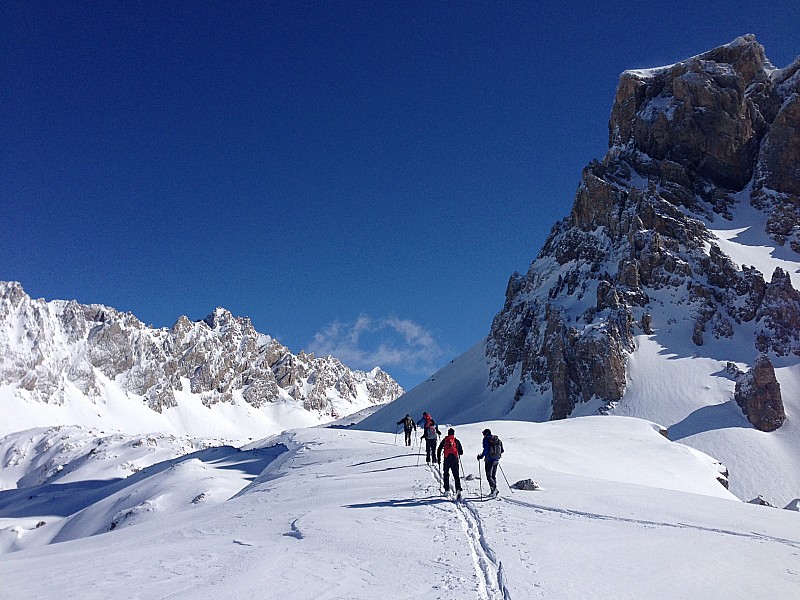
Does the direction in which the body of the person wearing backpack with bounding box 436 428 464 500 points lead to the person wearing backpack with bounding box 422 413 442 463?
yes

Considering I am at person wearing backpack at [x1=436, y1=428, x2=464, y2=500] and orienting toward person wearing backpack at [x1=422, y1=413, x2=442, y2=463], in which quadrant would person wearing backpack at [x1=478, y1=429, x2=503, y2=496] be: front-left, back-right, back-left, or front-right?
front-right

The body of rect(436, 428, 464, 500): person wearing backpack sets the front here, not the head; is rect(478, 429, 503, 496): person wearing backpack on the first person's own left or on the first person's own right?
on the first person's own right

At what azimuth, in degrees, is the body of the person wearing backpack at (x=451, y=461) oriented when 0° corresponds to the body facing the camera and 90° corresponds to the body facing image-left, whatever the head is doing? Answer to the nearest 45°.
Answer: approximately 180°
